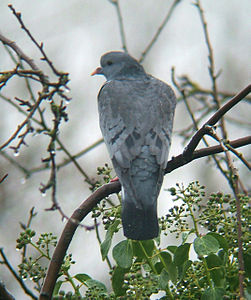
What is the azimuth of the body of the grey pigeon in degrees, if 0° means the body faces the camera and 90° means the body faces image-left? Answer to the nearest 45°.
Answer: approximately 180°
